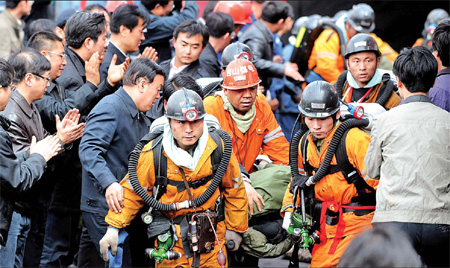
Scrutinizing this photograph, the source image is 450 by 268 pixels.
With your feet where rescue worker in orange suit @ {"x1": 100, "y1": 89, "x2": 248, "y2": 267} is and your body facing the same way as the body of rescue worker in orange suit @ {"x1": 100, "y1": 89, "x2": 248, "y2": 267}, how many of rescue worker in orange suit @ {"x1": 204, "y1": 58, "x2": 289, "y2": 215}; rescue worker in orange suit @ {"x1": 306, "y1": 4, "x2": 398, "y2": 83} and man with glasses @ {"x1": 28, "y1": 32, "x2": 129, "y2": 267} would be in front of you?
0

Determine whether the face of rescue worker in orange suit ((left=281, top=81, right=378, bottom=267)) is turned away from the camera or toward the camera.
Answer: toward the camera

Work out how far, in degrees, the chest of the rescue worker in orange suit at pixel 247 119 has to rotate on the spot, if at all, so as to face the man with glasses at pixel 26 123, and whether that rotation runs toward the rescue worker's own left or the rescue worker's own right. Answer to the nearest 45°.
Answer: approximately 90° to the rescue worker's own right

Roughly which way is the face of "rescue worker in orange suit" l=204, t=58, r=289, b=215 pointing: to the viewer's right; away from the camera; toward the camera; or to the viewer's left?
toward the camera

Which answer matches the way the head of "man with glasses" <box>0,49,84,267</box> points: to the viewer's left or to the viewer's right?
to the viewer's right

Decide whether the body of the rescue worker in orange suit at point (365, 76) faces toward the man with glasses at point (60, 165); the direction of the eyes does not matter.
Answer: no

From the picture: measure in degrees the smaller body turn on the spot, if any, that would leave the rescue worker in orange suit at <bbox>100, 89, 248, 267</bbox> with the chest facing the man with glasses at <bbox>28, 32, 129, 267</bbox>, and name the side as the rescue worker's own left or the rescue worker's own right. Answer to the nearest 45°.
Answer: approximately 135° to the rescue worker's own right

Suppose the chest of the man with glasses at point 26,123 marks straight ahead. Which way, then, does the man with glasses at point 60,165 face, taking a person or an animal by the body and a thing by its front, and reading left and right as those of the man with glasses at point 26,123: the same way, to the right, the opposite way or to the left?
the same way

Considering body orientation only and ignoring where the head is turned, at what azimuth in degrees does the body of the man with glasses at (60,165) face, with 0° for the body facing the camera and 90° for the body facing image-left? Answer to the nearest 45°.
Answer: approximately 270°

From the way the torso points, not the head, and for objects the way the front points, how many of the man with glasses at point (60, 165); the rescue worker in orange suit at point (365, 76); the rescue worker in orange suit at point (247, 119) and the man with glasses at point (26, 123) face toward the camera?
2

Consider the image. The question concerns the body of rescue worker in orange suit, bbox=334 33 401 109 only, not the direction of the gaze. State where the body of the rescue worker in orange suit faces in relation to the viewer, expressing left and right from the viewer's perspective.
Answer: facing the viewer

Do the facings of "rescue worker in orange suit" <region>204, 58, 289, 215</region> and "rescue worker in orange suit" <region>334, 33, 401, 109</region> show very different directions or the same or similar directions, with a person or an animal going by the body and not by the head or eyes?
same or similar directions

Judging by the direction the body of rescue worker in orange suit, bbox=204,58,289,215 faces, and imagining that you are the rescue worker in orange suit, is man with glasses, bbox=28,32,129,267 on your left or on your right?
on your right

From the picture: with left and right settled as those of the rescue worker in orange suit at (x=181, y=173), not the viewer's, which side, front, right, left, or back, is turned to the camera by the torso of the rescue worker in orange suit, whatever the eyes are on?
front

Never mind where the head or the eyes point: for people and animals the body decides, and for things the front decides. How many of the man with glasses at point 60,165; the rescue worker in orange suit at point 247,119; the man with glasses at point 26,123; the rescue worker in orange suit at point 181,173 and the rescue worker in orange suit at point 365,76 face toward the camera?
3

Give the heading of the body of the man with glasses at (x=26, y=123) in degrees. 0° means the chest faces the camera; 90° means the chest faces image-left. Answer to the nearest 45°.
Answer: approximately 270°
